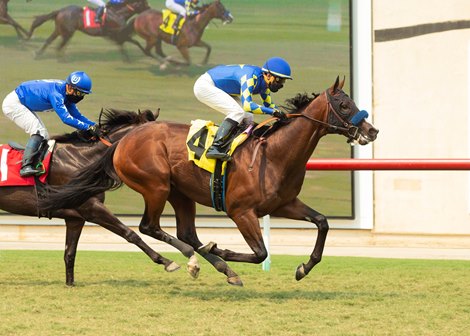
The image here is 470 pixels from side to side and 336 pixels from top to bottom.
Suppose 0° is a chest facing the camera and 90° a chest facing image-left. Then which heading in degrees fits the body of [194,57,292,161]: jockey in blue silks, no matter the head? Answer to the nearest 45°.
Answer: approximately 270°

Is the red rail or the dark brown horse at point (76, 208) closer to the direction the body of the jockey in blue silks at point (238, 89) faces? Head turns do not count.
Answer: the red rail

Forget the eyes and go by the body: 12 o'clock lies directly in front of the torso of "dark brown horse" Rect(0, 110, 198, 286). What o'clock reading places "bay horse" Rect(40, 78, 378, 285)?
The bay horse is roughly at 1 o'clock from the dark brown horse.

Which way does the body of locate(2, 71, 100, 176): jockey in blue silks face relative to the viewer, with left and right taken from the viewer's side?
facing to the right of the viewer

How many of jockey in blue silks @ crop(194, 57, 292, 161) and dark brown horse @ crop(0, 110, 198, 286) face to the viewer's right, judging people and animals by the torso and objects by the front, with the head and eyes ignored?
2

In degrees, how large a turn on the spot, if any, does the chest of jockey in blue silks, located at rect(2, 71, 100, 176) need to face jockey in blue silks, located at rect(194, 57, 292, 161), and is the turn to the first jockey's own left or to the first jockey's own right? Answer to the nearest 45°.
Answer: approximately 45° to the first jockey's own right

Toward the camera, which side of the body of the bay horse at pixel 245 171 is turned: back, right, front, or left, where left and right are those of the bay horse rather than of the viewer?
right

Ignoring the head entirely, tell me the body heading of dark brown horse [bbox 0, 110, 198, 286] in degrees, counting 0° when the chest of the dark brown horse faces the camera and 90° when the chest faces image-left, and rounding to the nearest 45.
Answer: approximately 270°

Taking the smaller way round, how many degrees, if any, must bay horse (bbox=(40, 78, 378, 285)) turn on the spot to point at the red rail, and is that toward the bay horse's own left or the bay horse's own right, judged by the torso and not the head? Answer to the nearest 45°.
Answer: approximately 45° to the bay horse's own left

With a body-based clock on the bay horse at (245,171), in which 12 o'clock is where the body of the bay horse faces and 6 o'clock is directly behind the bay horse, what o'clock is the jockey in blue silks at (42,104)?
The jockey in blue silks is roughly at 7 o'clock from the bay horse.

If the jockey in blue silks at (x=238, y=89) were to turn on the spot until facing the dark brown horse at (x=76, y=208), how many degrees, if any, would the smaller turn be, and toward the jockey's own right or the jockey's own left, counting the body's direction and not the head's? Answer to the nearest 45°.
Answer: approximately 180°
